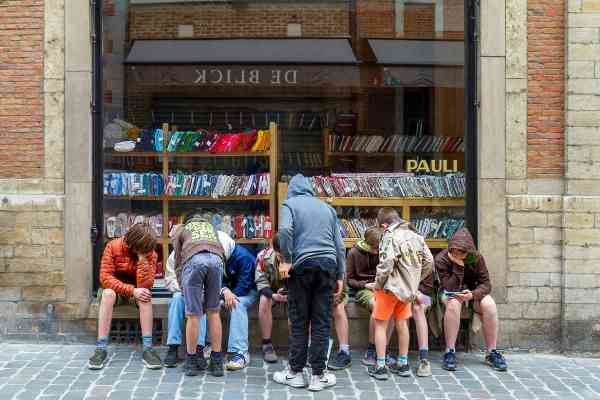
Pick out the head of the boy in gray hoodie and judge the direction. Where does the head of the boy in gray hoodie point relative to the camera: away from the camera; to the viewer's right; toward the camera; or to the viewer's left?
away from the camera

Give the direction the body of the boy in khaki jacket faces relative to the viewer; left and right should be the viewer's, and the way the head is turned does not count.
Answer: facing away from the viewer and to the left of the viewer

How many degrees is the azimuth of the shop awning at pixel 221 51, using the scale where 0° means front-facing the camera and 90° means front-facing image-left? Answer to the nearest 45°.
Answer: approximately 0°

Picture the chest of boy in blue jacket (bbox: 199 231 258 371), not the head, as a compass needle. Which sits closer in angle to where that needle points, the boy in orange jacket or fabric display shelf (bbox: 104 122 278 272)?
the boy in orange jacket

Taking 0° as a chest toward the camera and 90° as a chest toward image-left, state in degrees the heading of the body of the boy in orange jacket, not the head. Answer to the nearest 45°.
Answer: approximately 0°

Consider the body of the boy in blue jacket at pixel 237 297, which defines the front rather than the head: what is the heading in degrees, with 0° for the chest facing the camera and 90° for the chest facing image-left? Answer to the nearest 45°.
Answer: approximately 45°

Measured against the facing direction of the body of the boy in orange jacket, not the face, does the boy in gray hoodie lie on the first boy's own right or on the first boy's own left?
on the first boy's own left

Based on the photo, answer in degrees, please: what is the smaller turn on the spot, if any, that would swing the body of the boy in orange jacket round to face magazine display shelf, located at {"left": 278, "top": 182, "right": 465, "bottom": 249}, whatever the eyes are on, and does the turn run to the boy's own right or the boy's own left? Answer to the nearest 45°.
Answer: approximately 90° to the boy's own left

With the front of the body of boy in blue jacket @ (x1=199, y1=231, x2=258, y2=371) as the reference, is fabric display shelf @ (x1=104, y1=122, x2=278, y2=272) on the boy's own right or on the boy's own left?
on the boy's own right

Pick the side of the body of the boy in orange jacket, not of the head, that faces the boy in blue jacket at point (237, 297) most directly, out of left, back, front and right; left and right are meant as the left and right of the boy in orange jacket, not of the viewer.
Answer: left

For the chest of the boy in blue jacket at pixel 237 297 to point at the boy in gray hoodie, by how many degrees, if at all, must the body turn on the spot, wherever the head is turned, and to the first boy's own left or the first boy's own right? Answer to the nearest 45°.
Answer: approximately 90° to the first boy's own left

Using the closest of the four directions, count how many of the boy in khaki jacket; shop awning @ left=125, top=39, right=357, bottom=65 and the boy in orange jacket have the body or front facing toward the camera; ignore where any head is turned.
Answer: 2
